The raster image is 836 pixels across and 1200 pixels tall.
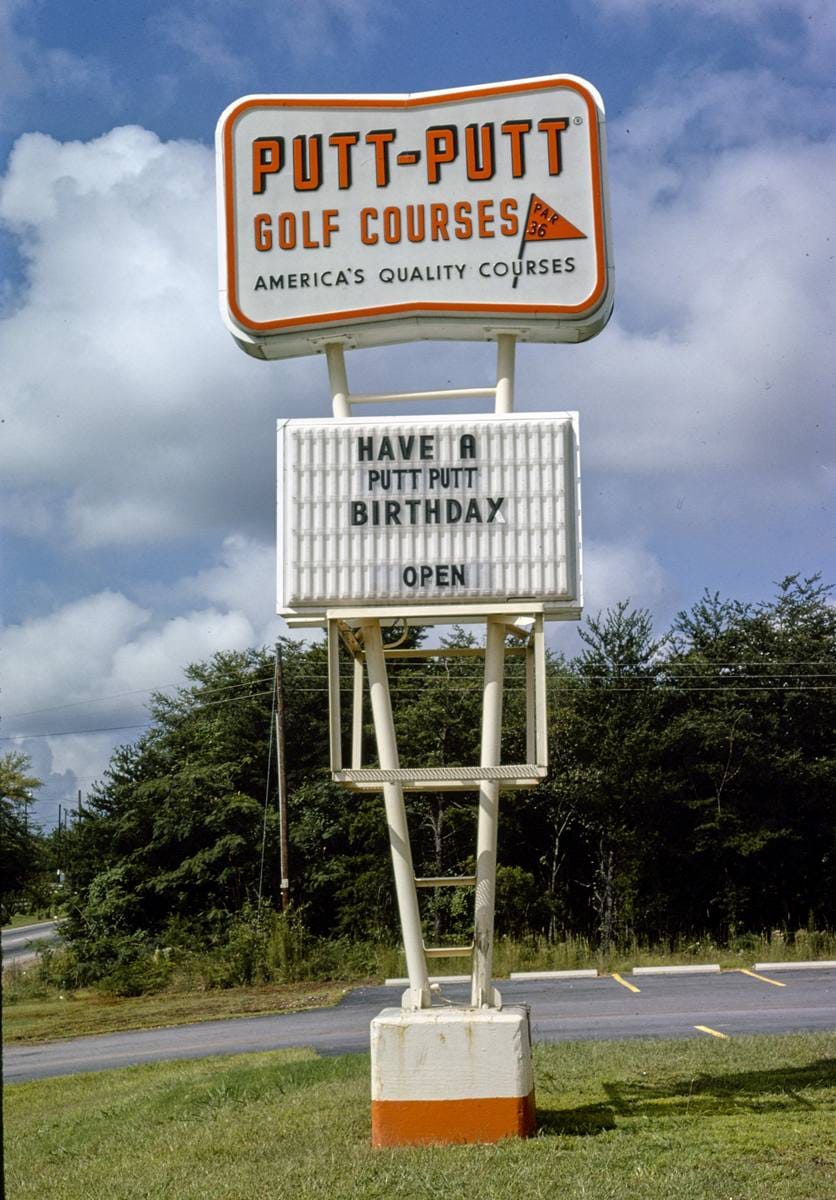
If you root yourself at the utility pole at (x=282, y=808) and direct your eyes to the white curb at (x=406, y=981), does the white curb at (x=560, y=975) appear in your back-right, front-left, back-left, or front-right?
front-left

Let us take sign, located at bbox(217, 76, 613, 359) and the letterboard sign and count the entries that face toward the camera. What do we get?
2

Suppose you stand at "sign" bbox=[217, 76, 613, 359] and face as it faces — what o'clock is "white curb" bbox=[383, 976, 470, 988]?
The white curb is roughly at 6 o'clock from the sign.

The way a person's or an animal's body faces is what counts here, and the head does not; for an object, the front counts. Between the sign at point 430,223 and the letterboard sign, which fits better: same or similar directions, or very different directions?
same or similar directions

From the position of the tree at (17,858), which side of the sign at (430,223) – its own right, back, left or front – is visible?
back

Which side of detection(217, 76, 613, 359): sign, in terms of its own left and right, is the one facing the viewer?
front

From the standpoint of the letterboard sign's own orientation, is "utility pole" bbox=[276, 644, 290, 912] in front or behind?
behind

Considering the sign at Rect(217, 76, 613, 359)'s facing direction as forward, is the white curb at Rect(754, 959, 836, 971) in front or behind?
behind

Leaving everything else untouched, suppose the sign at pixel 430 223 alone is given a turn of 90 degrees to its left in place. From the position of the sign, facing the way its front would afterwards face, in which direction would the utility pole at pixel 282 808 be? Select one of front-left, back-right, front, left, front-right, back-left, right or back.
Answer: left

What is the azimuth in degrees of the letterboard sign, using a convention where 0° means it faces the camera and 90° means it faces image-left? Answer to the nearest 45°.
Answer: approximately 0°

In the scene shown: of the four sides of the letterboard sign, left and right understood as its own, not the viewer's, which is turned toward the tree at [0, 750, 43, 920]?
back
